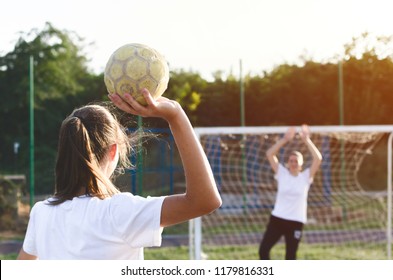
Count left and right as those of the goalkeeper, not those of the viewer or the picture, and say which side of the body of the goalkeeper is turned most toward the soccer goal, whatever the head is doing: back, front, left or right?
back

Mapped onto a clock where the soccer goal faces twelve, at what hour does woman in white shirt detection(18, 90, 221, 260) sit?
The woman in white shirt is roughly at 12 o'clock from the soccer goal.

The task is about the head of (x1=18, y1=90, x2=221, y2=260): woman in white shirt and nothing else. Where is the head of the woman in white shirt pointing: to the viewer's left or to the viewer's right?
to the viewer's right

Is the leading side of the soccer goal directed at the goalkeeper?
yes

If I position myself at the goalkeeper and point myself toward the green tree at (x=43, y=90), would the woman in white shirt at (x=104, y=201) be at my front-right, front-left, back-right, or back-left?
back-left

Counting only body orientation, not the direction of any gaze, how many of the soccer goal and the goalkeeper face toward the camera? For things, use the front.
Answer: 2

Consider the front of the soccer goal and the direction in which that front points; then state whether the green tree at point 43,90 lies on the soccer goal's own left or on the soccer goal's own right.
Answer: on the soccer goal's own right

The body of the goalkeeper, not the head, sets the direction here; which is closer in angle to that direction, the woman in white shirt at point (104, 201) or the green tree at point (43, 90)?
the woman in white shirt

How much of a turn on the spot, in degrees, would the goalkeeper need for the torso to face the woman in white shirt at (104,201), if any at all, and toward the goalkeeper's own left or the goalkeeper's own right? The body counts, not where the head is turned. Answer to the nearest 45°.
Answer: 0° — they already face them
